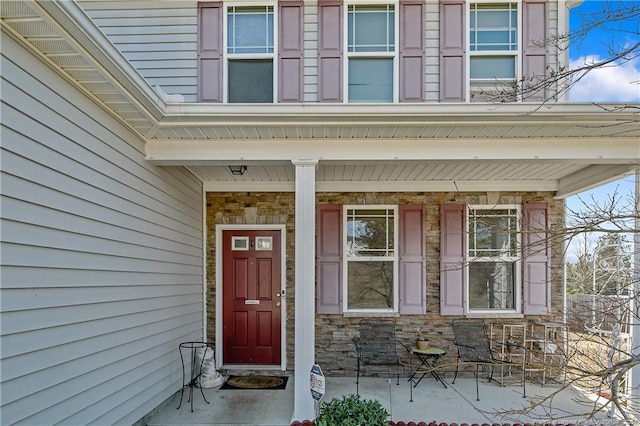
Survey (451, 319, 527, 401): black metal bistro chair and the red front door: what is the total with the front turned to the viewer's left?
0

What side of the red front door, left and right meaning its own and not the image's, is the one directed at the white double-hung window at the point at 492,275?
left

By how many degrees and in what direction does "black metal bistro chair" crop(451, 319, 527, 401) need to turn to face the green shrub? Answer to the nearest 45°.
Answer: approximately 45° to its right

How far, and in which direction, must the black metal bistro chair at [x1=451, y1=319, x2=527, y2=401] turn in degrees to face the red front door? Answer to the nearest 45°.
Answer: approximately 135° to its right

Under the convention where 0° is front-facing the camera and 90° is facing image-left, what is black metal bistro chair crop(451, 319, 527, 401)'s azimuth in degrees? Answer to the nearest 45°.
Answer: approximately 315°

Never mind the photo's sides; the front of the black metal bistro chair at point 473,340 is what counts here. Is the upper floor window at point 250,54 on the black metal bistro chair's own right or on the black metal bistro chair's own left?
on the black metal bistro chair's own right

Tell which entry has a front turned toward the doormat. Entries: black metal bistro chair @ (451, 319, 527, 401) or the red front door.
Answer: the red front door

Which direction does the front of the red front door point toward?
toward the camera
